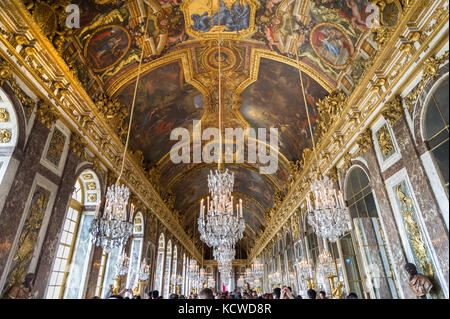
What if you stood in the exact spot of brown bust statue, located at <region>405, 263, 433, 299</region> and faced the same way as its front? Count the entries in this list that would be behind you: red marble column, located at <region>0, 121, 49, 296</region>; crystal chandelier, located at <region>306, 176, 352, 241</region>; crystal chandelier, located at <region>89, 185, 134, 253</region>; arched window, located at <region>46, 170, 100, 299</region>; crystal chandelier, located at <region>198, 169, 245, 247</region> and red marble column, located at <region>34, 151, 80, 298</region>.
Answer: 0

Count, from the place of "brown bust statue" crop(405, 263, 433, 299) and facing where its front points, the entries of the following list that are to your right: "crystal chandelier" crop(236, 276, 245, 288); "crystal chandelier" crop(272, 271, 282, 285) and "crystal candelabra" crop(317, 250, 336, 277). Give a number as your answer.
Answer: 3

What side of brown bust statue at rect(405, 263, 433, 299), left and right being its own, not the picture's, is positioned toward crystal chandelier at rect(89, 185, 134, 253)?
front

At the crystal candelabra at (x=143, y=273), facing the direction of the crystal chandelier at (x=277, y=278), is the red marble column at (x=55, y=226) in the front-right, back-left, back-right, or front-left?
back-right

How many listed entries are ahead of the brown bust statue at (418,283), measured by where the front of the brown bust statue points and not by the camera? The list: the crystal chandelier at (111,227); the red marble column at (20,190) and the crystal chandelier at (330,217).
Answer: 3

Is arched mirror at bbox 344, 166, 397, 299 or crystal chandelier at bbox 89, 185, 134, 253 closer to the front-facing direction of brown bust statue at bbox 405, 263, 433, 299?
the crystal chandelier

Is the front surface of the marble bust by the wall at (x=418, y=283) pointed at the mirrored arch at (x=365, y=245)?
no

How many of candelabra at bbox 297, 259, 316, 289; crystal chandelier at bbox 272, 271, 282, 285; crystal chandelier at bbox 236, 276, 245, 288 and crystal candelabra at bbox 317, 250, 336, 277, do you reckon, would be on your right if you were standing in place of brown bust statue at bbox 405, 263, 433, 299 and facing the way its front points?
4

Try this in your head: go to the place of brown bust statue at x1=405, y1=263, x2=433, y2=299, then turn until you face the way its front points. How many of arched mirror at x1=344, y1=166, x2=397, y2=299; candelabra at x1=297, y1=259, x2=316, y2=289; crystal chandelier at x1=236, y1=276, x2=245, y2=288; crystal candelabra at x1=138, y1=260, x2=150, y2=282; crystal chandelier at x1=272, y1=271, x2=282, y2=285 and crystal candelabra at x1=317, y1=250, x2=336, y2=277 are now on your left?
0

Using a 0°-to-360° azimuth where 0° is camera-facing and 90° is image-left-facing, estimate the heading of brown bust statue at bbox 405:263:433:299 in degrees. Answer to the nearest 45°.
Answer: approximately 45°

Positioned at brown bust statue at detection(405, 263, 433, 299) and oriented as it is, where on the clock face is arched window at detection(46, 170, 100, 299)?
The arched window is roughly at 1 o'clock from the brown bust statue.

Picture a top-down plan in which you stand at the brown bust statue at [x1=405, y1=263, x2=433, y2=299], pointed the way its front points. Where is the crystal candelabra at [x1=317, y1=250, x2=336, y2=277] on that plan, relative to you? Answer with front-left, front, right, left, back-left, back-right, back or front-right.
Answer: right

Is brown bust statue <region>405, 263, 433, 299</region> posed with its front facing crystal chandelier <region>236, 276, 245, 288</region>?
no
